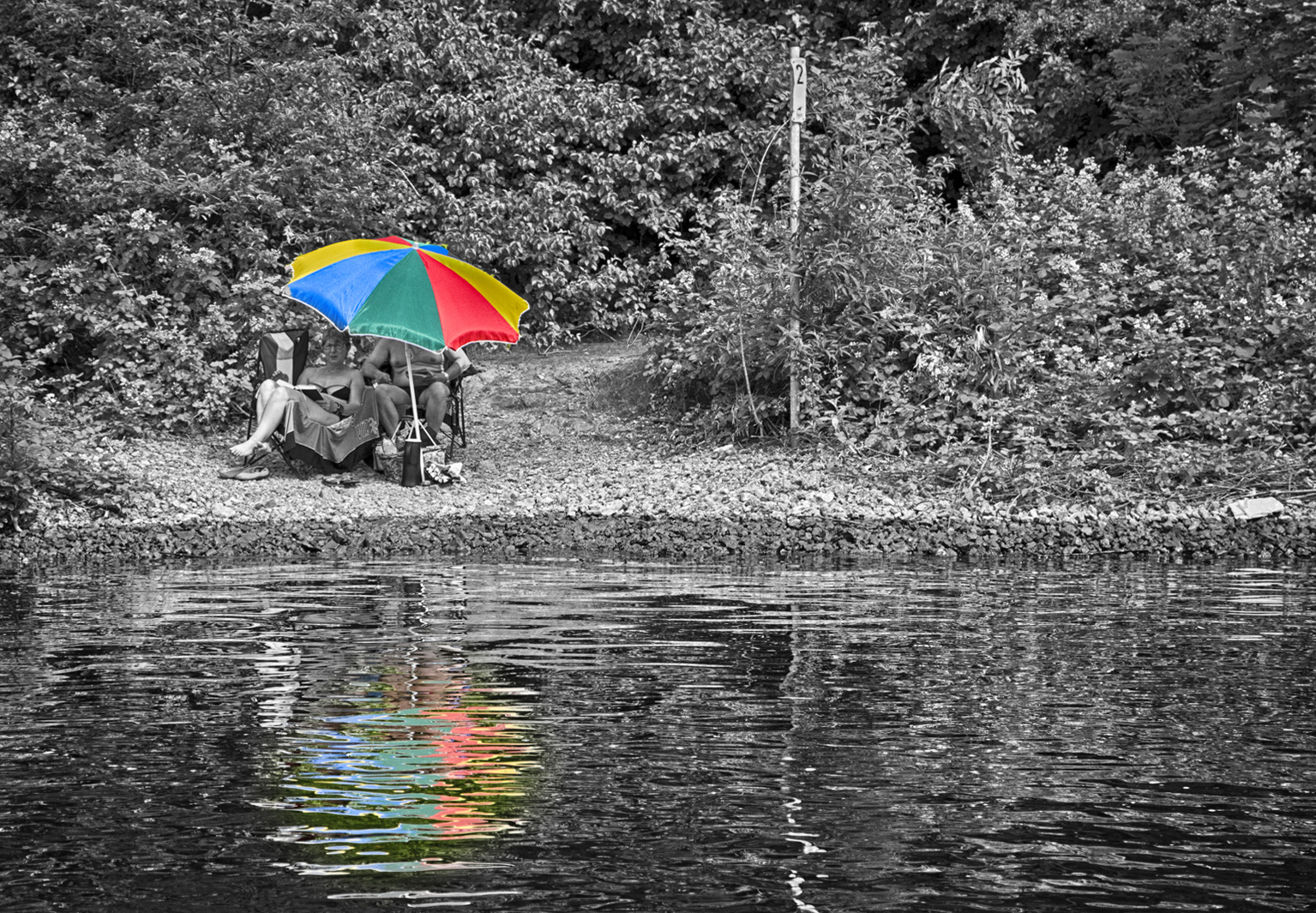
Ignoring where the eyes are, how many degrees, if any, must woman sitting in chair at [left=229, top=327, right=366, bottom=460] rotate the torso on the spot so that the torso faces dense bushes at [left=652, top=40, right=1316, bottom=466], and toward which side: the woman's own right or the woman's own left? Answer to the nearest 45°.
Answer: approximately 135° to the woman's own left

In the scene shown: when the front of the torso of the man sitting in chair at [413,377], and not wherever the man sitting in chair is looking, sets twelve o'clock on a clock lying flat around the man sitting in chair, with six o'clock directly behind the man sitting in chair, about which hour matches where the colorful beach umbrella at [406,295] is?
The colorful beach umbrella is roughly at 12 o'clock from the man sitting in chair.

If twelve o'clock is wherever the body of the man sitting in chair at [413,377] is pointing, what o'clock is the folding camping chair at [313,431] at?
The folding camping chair is roughly at 2 o'clock from the man sitting in chair.

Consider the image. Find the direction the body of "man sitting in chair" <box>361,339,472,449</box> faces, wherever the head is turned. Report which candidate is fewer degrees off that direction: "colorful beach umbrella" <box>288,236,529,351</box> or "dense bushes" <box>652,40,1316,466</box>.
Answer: the colorful beach umbrella

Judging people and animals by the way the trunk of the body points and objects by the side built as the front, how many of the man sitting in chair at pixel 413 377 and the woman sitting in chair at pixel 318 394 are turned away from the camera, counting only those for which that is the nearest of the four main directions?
0

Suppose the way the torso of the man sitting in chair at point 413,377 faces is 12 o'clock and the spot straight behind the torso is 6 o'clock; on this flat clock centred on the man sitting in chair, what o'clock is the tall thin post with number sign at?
The tall thin post with number sign is roughly at 9 o'clock from the man sitting in chair.

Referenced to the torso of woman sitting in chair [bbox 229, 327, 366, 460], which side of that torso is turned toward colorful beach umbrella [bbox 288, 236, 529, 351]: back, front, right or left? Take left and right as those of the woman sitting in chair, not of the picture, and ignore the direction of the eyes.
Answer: left

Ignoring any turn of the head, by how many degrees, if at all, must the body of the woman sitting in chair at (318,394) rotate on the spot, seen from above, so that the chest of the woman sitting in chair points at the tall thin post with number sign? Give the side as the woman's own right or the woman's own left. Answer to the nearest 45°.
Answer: approximately 135° to the woman's own left

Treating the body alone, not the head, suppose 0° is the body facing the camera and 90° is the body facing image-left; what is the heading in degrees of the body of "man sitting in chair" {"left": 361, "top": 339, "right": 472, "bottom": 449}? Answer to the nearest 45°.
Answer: approximately 0°

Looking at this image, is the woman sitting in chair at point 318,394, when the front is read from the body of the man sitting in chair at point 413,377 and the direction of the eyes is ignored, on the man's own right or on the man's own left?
on the man's own right
